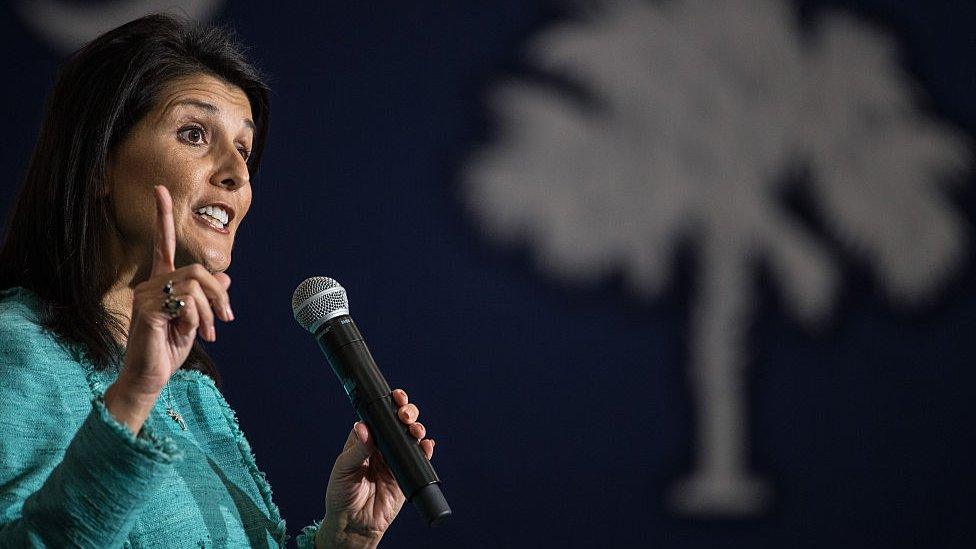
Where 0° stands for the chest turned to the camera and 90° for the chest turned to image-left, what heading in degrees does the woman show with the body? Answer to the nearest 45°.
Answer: approximately 315°
